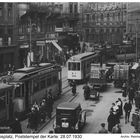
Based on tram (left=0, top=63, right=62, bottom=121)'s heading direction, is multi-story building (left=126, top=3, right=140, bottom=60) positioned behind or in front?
behind

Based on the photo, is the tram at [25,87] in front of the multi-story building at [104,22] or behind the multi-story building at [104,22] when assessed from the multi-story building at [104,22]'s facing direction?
in front

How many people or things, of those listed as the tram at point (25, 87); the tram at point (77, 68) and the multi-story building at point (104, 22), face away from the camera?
0

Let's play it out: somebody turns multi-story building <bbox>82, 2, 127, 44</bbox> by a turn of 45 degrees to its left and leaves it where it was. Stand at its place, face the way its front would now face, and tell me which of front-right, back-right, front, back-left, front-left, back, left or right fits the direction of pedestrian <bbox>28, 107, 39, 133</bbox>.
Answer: front-right

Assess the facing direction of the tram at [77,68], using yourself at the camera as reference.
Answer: facing the viewer and to the left of the viewer

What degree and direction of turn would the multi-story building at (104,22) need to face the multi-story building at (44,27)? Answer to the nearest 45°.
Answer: approximately 45° to its right

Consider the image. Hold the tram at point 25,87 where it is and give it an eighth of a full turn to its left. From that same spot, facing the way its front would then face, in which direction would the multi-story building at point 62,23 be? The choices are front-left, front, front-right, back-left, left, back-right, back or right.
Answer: back

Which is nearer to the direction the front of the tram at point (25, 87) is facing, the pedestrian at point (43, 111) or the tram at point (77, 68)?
the pedestrian

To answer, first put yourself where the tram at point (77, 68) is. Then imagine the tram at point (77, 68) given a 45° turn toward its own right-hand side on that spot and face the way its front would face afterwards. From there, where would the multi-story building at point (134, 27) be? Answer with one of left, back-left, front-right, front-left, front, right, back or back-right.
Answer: back-right

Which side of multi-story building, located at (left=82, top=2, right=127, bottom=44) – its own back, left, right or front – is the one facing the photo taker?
front

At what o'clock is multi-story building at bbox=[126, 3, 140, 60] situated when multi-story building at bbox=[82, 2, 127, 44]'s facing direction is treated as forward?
multi-story building at bbox=[126, 3, 140, 60] is roughly at 9 o'clock from multi-story building at bbox=[82, 2, 127, 44].

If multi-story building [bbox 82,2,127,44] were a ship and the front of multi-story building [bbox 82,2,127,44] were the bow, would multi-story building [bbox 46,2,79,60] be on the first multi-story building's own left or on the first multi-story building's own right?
on the first multi-story building's own right
